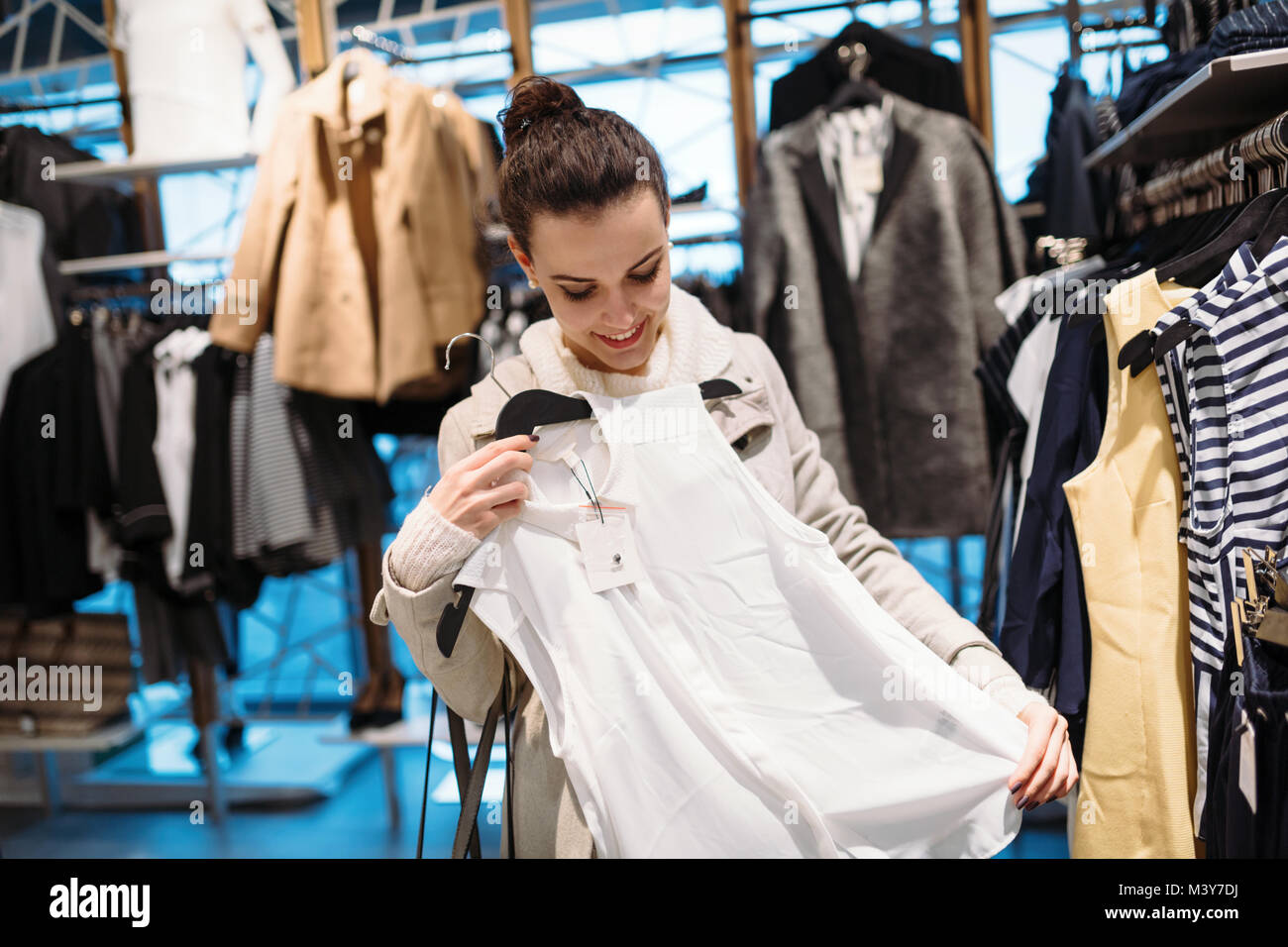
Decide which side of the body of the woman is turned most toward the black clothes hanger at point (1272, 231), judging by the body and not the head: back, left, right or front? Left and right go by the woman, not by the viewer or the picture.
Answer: left

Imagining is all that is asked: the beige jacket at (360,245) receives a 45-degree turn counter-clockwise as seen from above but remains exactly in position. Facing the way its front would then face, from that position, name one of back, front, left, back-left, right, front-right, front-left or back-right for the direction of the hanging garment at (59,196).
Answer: back

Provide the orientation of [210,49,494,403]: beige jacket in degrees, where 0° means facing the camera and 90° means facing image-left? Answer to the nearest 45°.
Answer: approximately 0°

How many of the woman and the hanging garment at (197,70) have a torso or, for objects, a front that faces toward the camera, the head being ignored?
2

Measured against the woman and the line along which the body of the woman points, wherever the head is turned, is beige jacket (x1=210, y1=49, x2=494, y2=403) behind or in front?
behind

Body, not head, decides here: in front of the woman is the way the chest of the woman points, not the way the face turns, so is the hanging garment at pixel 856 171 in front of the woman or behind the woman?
behind
